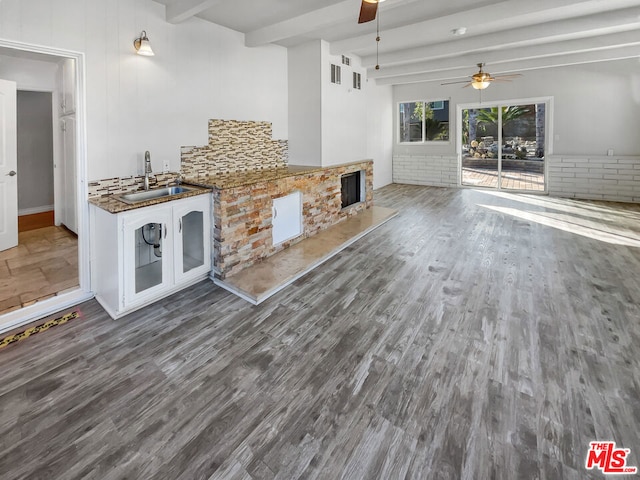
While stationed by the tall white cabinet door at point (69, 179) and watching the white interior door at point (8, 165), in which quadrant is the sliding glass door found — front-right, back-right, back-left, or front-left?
back-left

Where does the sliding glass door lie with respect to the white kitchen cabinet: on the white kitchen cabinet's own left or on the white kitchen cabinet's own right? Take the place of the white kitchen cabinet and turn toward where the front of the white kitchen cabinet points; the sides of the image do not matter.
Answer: on the white kitchen cabinet's own left

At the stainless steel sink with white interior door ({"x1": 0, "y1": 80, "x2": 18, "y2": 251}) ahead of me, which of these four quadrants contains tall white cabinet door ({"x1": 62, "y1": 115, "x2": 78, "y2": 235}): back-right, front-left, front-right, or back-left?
front-right

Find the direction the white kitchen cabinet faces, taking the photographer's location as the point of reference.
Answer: facing the viewer and to the right of the viewer

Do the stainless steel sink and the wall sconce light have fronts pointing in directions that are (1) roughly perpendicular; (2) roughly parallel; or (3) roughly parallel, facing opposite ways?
roughly parallel

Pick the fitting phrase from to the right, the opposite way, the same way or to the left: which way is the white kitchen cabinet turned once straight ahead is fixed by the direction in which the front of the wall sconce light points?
the same way

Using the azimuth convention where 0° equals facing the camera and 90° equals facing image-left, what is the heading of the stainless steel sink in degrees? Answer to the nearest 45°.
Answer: approximately 315°

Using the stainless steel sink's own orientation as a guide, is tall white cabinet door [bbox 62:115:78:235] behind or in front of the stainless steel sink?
behind

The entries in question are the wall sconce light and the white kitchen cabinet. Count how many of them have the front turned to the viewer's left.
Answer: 0

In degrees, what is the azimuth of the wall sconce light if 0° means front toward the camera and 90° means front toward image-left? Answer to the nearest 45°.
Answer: approximately 315°

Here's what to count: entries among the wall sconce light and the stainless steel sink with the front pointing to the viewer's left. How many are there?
0
